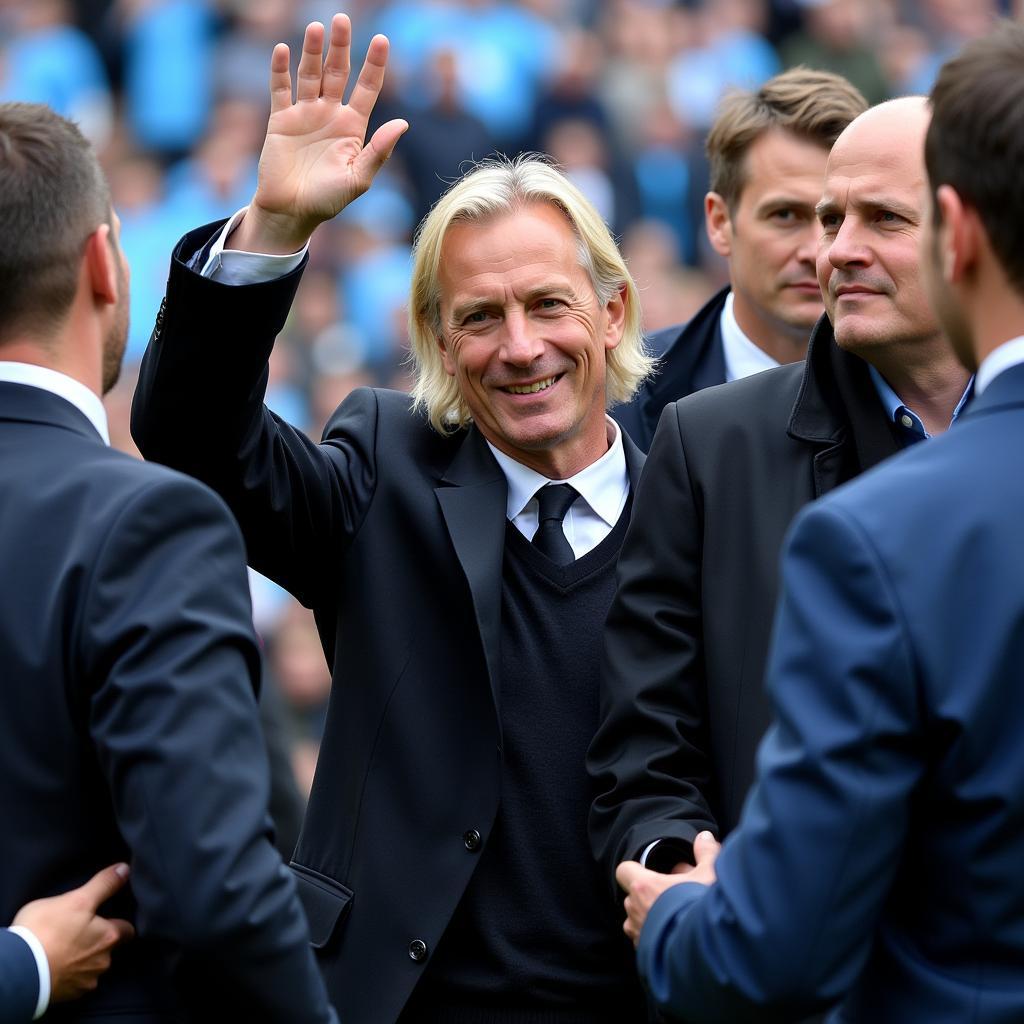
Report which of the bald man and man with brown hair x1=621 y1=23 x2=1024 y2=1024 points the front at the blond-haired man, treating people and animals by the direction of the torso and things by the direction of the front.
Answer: the man with brown hair

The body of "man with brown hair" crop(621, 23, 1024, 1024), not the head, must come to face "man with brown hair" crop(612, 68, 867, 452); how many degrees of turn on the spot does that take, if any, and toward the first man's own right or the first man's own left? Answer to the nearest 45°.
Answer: approximately 45° to the first man's own right

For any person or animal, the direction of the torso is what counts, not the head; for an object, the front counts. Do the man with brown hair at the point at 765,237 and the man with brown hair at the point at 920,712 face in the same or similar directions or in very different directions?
very different directions

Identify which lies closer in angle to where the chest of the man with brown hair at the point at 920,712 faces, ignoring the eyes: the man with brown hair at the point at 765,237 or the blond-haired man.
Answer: the blond-haired man

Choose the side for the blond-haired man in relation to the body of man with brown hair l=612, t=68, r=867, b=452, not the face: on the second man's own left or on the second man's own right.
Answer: on the second man's own right

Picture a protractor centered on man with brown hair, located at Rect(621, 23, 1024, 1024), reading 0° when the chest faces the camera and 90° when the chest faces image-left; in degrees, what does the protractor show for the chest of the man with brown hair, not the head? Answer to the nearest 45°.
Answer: approximately 135°

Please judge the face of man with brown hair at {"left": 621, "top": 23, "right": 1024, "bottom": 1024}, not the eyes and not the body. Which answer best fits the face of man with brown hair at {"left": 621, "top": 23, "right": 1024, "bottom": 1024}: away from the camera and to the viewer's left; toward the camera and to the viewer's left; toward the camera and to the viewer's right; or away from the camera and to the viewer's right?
away from the camera and to the viewer's left
